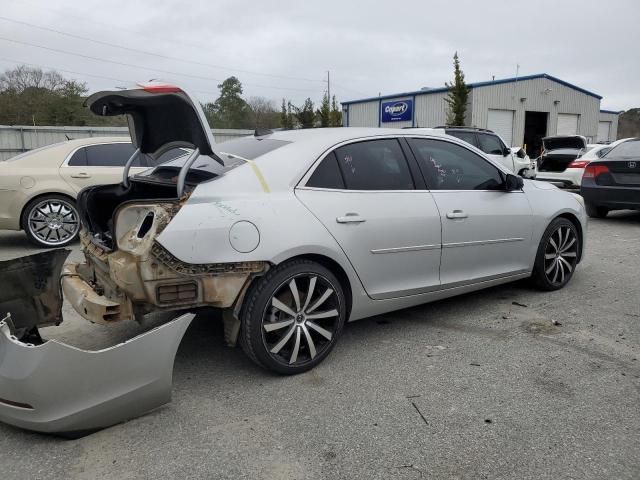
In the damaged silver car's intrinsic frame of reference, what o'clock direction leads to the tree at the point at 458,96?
The tree is roughly at 11 o'clock from the damaged silver car.

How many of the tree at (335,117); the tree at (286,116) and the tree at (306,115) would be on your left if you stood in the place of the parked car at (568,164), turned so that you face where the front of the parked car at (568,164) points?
3

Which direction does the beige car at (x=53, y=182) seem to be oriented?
to the viewer's right

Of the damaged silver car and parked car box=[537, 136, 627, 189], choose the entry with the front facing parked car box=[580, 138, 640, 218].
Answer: the damaged silver car

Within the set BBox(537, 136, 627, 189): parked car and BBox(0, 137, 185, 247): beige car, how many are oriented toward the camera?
0

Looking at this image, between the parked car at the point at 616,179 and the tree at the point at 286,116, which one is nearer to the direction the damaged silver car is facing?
the parked car

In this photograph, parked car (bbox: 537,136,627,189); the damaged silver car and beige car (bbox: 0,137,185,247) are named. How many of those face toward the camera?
0

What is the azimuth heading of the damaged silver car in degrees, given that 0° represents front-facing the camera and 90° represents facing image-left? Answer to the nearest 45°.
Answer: approximately 225°

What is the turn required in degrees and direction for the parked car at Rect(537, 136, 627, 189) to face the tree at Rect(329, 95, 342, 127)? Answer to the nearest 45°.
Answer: approximately 90° to its left

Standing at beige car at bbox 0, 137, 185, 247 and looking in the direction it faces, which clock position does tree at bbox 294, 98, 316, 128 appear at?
The tree is roughly at 10 o'clock from the beige car.

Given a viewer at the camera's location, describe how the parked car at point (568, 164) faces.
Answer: facing away from the viewer and to the right of the viewer

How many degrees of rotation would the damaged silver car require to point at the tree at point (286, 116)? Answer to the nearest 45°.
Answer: approximately 45° to its left
